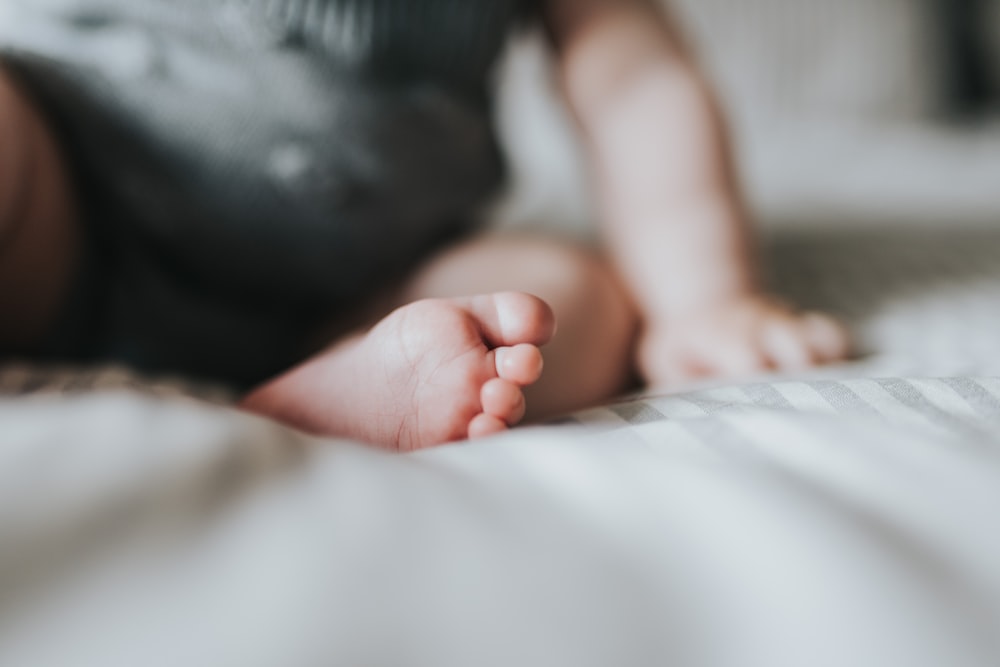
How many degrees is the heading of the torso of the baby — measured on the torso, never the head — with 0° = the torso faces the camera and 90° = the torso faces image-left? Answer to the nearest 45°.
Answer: approximately 0°
